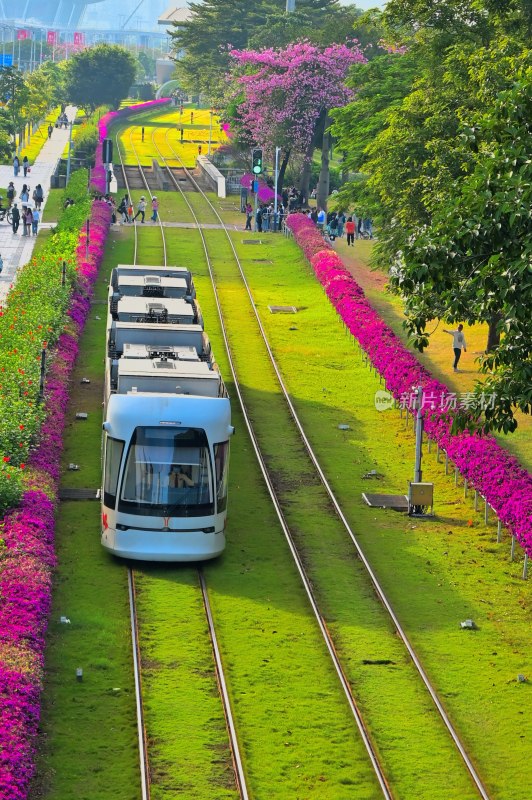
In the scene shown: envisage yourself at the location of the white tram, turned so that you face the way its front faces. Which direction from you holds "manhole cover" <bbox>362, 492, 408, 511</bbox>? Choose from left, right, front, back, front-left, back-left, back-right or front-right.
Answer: front-left

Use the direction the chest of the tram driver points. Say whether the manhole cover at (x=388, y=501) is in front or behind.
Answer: behind

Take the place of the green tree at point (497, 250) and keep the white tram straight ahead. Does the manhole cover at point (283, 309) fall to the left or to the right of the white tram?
right

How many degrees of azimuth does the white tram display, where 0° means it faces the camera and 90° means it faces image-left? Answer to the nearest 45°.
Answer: approximately 0°

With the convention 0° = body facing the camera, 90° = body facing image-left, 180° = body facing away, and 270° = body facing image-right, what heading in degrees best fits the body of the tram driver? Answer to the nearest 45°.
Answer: approximately 0°

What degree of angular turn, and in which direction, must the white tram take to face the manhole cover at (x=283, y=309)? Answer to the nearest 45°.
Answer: approximately 180°

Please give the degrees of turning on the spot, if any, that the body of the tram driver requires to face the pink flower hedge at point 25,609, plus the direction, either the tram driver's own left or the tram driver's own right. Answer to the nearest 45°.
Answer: approximately 45° to the tram driver's own right
